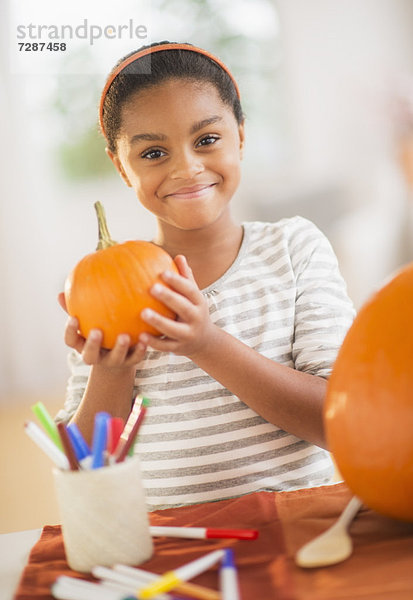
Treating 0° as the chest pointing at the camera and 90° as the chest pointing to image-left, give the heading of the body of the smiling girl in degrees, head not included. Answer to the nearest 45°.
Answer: approximately 0°
